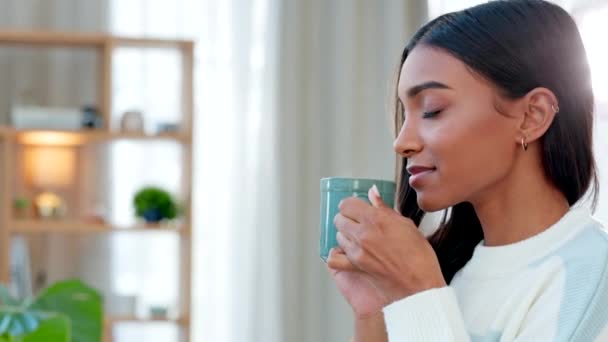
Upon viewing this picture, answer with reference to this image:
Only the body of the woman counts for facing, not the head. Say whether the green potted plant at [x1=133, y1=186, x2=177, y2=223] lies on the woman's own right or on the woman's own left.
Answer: on the woman's own right

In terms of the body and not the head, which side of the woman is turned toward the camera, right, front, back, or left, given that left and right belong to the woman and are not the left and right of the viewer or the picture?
left

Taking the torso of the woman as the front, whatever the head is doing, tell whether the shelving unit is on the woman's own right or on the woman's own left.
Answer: on the woman's own right

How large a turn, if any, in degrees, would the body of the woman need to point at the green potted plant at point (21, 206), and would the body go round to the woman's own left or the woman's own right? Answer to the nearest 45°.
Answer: approximately 45° to the woman's own right
